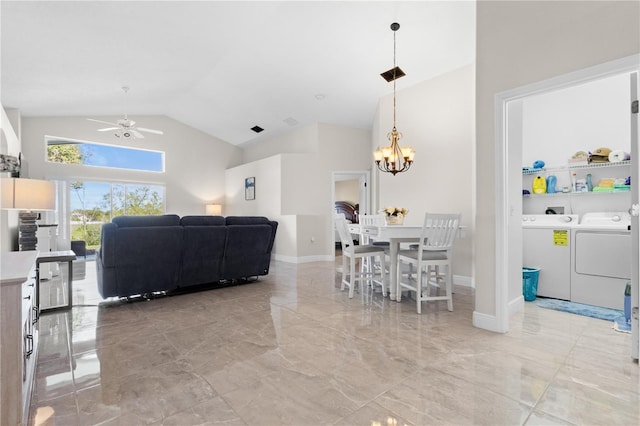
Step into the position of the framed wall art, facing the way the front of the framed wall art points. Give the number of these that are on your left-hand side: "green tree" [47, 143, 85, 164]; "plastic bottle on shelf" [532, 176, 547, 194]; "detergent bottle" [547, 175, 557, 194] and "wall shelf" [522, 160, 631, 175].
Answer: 3

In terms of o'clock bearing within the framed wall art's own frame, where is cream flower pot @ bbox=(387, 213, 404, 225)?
The cream flower pot is roughly at 10 o'clock from the framed wall art.

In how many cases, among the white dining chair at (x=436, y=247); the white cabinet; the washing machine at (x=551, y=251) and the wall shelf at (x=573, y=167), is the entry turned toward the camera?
2

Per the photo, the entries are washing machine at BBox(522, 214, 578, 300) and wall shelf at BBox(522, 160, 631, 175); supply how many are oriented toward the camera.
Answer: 2

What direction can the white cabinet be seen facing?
to the viewer's right

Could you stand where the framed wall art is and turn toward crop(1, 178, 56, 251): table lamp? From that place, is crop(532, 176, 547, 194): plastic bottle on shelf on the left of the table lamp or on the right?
left

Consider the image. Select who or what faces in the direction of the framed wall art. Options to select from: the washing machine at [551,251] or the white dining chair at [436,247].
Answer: the white dining chair
